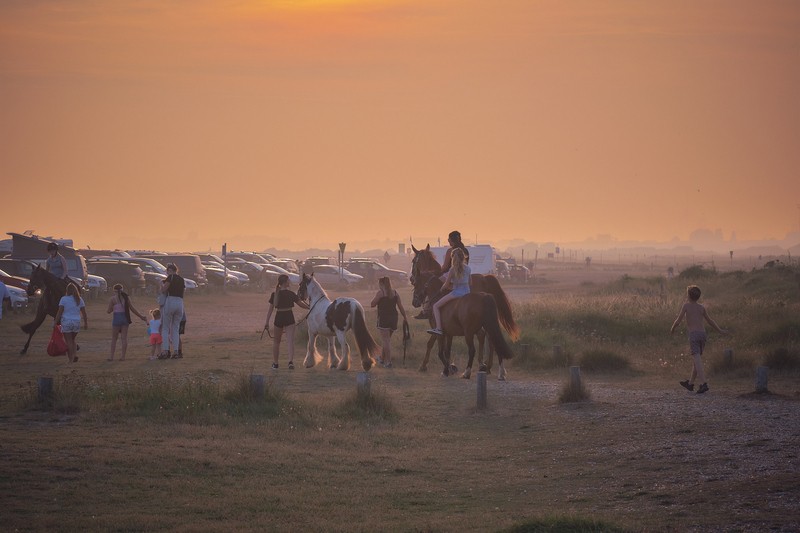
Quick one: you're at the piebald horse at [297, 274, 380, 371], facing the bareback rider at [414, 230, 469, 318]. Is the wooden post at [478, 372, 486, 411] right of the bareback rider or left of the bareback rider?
right

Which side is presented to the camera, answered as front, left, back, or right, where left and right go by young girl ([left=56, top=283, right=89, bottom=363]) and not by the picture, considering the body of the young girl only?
back

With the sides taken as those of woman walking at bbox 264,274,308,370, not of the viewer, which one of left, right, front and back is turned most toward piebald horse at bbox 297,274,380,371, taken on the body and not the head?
right

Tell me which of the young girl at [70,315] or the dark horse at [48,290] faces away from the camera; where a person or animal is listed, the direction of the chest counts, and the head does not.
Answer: the young girl

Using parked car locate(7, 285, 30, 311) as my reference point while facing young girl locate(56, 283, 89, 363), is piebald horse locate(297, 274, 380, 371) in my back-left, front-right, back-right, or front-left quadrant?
front-left

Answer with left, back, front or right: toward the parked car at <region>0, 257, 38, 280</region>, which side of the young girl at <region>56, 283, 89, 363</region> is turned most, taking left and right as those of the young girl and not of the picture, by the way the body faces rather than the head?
front

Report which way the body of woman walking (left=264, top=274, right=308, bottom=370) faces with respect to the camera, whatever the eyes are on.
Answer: away from the camera

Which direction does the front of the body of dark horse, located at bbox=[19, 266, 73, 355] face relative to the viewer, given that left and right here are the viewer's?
facing to the left of the viewer

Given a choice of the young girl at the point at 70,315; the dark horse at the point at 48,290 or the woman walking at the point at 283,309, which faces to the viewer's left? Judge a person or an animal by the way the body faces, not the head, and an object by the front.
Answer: the dark horse

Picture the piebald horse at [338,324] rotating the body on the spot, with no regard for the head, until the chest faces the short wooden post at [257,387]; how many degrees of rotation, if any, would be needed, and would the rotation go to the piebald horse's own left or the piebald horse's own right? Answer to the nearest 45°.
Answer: approximately 135° to the piebald horse's own left

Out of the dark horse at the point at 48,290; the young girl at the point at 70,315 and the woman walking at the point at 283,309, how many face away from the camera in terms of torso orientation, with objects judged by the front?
2

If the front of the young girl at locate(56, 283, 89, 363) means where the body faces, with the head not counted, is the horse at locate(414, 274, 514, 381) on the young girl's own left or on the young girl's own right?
on the young girl's own right

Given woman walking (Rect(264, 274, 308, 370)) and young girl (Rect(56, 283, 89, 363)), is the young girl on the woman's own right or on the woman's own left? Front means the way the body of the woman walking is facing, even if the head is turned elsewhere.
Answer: on the woman's own left

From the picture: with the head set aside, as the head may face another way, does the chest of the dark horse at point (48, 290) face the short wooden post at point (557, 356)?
no

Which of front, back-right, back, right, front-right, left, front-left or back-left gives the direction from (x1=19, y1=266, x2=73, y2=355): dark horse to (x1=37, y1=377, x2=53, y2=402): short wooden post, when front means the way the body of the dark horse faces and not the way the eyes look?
left

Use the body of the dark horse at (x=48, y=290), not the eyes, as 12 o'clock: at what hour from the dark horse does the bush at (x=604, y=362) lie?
The bush is roughly at 7 o'clock from the dark horse.

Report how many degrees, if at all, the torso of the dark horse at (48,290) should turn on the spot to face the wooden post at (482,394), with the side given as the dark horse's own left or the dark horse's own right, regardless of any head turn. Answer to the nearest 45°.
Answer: approximately 135° to the dark horse's own left

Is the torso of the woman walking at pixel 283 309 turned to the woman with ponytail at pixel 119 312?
no
